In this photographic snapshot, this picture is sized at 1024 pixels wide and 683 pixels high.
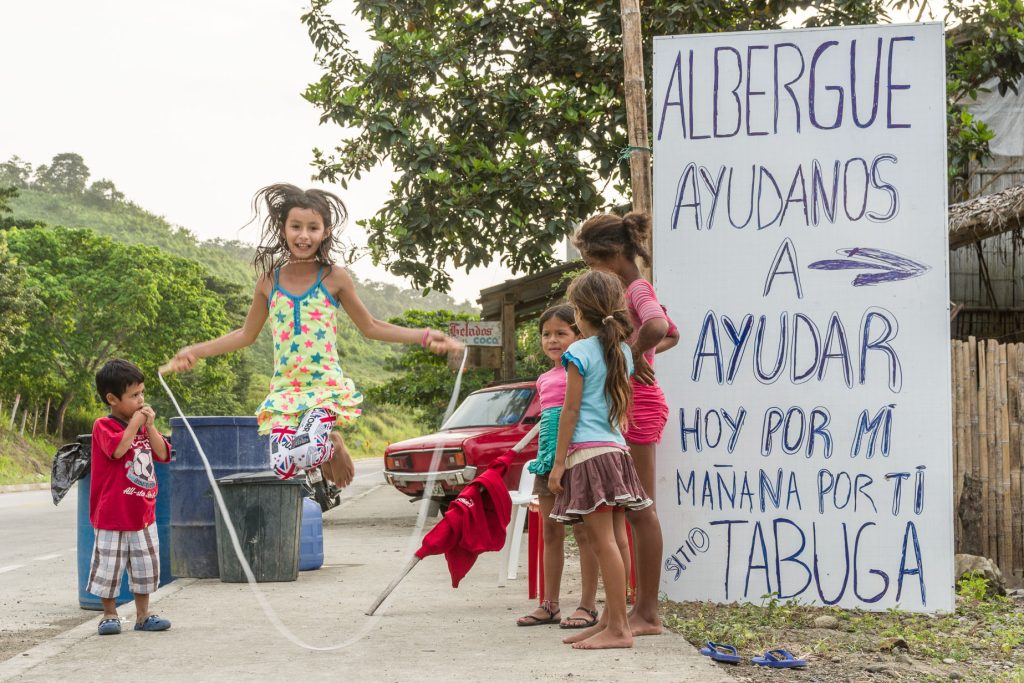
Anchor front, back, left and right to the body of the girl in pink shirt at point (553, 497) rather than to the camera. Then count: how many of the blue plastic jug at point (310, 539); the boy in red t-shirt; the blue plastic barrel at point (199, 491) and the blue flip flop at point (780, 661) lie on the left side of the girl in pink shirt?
1

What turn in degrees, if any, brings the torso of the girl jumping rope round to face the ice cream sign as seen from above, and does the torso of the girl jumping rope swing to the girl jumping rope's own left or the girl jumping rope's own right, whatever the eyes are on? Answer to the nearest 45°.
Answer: approximately 180°

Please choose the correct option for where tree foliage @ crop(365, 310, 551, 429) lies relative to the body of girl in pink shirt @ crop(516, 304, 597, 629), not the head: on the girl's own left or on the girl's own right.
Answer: on the girl's own right

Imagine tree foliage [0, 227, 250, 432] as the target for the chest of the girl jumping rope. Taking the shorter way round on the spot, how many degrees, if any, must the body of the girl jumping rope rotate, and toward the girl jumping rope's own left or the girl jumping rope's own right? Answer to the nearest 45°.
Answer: approximately 180°

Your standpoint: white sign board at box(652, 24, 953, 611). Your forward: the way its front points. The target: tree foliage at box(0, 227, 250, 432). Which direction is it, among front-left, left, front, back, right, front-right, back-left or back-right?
back-right

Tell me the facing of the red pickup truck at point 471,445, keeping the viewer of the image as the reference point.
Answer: facing the viewer and to the left of the viewer

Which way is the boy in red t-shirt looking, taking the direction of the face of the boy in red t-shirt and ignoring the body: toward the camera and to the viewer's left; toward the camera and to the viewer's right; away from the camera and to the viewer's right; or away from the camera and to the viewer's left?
toward the camera and to the viewer's right

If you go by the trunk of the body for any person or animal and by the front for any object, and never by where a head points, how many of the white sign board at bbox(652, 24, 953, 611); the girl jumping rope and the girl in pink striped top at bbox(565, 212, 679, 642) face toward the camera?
2

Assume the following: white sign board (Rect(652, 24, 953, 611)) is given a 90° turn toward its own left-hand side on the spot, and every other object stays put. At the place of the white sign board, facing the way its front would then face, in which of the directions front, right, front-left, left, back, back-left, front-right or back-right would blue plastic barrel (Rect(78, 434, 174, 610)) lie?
back

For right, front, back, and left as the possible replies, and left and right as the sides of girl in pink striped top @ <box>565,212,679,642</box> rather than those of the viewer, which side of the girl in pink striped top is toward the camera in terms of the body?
left

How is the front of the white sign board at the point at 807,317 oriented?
toward the camera

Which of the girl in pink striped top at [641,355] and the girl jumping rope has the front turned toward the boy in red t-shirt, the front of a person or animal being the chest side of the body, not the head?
the girl in pink striped top

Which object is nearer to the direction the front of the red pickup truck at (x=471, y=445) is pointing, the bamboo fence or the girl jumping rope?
the girl jumping rope

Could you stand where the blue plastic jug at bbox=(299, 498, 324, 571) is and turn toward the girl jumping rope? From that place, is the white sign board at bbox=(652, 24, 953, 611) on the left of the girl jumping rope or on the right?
left

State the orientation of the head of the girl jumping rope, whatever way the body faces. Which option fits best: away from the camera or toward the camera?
toward the camera
